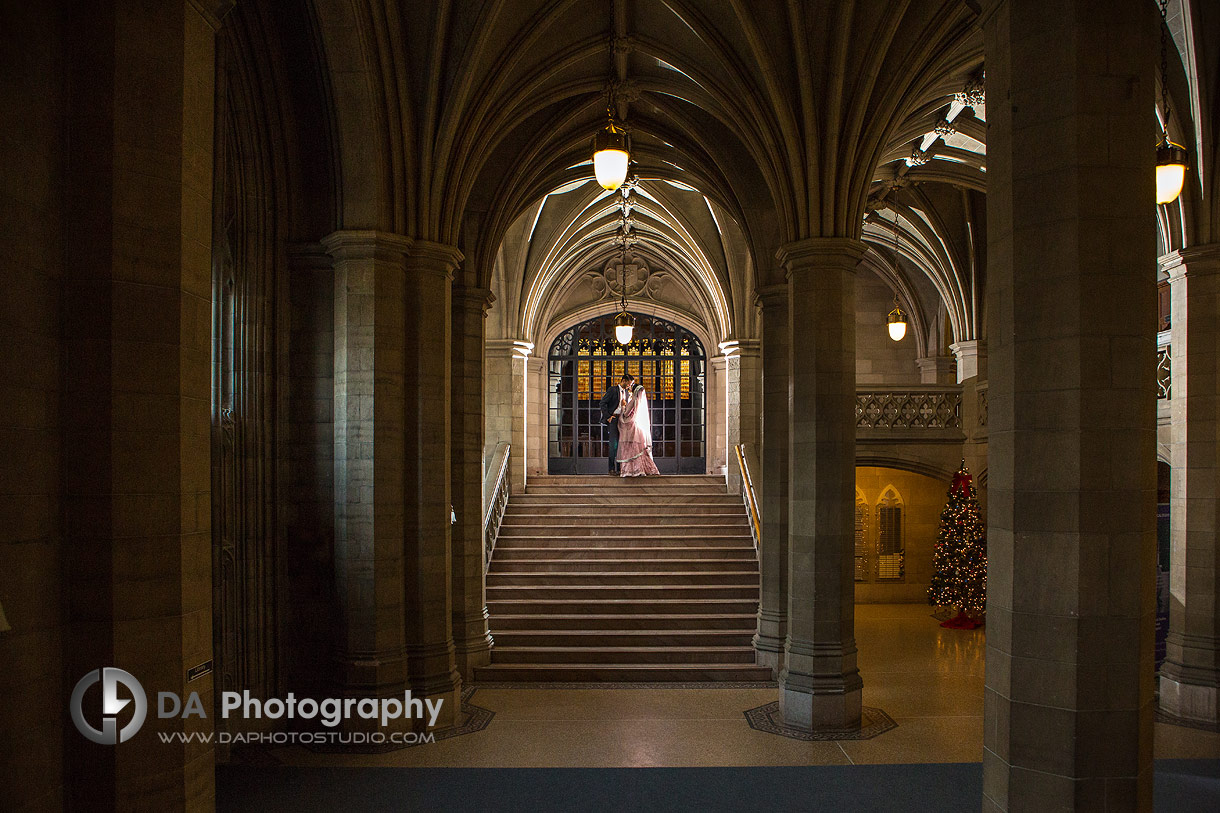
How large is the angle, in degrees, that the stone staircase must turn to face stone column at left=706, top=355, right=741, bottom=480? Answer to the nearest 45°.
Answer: approximately 180°

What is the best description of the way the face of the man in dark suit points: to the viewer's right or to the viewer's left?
to the viewer's right

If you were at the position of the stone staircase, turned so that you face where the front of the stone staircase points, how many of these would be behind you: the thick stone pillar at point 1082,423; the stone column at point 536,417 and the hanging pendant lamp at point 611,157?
1

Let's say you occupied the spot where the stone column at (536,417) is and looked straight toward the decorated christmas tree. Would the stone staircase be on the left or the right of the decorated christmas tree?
right

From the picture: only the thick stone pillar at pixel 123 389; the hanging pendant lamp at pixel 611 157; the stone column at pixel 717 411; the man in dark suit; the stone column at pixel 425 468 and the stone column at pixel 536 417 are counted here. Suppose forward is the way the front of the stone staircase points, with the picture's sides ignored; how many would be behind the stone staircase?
3

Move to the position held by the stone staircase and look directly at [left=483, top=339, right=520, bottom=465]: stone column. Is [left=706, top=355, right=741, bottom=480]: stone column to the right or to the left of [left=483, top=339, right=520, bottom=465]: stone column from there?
right

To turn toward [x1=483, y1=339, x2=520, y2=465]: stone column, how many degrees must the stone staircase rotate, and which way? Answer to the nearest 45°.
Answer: approximately 135° to its right

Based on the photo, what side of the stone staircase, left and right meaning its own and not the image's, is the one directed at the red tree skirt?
left

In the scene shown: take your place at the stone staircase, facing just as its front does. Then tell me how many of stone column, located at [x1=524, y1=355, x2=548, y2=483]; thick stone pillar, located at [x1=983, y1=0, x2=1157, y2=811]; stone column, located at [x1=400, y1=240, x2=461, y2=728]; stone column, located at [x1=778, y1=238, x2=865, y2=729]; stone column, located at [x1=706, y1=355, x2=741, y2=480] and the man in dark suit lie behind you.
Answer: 3

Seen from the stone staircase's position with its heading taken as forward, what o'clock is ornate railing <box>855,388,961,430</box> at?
The ornate railing is roughly at 8 o'clock from the stone staircase.

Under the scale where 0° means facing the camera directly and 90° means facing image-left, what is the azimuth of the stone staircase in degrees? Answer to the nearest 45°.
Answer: approximately 0°

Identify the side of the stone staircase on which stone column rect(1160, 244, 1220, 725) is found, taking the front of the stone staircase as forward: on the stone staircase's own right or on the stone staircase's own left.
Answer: on the stone staircase's own left

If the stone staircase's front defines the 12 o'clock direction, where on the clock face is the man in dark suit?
The man in dark suit is roughly at 6 o'clock from the stone staircase.

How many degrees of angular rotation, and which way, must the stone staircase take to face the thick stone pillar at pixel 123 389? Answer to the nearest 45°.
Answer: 0° — it already faces it
